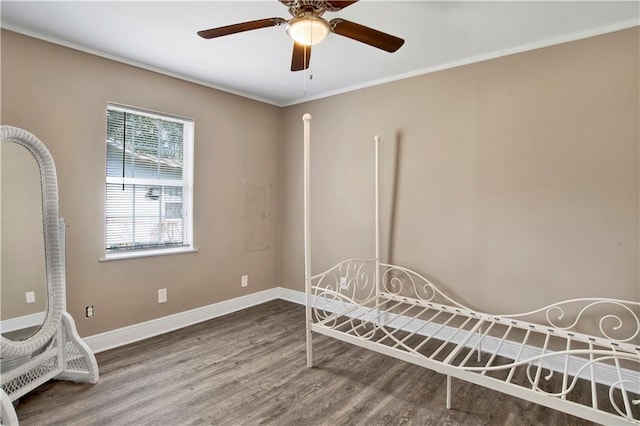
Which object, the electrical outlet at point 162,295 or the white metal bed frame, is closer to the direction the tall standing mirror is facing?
the white metal bed frame

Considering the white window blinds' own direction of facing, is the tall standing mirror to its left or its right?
on its right

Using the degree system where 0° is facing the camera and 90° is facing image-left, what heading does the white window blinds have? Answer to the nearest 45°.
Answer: approximately 315°

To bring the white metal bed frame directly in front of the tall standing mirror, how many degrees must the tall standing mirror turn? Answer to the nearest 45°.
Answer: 0° — it already faces it

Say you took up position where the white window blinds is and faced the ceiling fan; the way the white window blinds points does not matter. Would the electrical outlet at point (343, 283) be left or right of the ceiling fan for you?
left

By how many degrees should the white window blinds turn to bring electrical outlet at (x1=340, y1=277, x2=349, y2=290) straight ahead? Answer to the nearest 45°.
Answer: approximately 45° to its left

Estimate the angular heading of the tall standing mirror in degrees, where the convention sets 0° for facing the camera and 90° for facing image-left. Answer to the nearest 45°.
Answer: approximately 315°

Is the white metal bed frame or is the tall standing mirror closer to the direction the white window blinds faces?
the white metal bed frame
